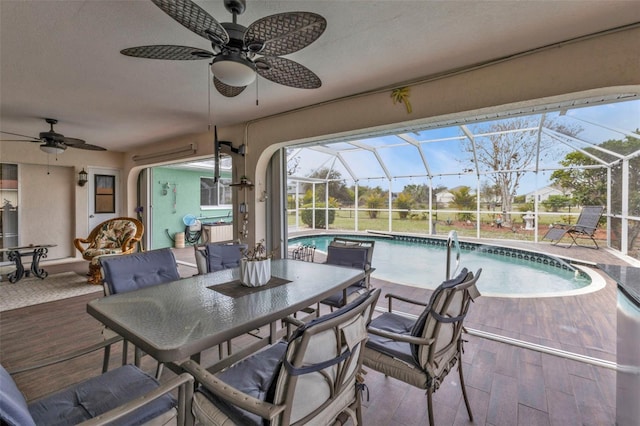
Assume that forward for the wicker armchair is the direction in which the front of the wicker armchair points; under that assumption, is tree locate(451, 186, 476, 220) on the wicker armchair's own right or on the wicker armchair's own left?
on the wicker armchair's own left

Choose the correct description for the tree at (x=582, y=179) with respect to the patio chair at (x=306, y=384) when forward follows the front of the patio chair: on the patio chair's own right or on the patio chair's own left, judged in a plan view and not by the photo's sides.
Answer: on the patio chair's own right

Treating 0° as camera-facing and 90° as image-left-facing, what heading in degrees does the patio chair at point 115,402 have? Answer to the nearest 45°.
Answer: approximately 225°

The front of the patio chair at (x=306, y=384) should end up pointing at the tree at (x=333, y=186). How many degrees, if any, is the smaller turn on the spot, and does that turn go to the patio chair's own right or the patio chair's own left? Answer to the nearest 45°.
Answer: approximately 45° to the patio chair's own right

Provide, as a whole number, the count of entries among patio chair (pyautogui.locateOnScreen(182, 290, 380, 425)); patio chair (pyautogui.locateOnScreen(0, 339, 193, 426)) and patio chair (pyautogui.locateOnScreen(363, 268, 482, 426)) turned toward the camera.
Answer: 0

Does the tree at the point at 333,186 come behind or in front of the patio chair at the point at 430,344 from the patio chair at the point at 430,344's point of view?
in front

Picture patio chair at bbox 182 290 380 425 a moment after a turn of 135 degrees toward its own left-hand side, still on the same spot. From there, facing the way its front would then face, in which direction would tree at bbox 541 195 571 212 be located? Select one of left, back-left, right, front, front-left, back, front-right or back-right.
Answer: back-left

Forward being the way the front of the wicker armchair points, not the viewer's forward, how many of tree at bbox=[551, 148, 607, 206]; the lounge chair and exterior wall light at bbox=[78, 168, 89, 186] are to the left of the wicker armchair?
2

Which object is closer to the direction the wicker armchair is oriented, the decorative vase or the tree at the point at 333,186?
the decorative vase

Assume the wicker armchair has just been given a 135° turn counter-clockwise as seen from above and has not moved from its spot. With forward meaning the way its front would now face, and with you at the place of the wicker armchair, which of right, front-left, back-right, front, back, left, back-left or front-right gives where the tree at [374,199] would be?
front

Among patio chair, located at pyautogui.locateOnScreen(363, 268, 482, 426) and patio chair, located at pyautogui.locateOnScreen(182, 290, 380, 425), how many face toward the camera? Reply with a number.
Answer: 0

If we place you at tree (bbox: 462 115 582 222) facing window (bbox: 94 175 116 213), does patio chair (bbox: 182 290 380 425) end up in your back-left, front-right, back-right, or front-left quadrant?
front-left

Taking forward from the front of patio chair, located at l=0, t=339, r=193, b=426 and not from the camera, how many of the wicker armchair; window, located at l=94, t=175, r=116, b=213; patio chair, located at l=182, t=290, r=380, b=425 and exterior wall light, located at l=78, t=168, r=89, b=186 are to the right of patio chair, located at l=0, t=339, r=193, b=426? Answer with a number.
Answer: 1

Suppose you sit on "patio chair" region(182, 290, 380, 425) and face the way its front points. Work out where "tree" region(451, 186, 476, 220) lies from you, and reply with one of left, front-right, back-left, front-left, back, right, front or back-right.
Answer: right

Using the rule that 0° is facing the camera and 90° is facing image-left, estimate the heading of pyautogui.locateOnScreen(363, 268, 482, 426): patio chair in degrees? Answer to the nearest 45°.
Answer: approximately 135°
